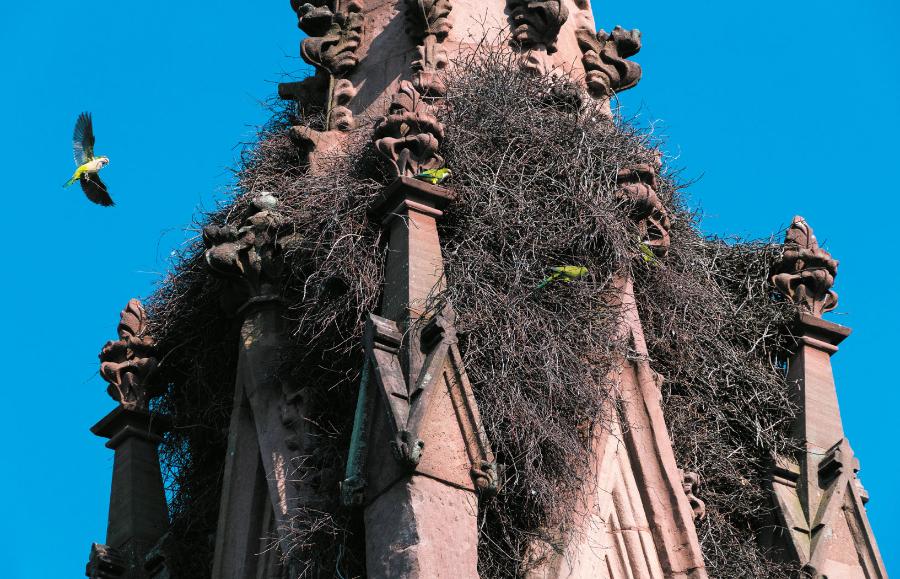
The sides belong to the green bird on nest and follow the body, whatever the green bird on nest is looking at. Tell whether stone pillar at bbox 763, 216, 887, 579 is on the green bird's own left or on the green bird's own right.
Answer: on the green bird's own left

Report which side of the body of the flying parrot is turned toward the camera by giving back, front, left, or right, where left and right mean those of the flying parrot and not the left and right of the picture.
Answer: right

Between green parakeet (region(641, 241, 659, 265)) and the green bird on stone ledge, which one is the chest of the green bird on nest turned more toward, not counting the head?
the green parakeet

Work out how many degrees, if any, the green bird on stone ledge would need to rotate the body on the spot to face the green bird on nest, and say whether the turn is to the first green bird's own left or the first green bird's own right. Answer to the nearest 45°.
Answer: approximately 45° to the first green bird's own left

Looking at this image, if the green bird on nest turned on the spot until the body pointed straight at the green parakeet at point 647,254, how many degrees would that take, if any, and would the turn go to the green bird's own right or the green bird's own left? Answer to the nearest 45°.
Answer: approximately 45° to the green bird's own left

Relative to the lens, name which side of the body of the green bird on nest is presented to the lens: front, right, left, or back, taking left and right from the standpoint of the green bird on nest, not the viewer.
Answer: right

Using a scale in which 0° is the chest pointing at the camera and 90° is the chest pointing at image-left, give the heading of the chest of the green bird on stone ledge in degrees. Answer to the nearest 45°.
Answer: approximately 270°

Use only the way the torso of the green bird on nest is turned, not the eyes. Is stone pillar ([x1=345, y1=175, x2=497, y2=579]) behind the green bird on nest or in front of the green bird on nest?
behind

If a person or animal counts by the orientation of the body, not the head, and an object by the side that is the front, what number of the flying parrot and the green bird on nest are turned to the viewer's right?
2
